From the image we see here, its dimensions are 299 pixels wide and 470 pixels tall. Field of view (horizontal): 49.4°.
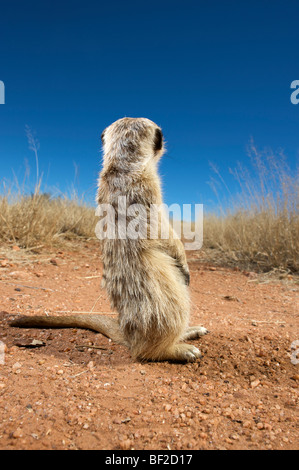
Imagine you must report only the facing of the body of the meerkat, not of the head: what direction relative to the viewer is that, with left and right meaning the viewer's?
facing away from the viewer and to the right of the viewer
